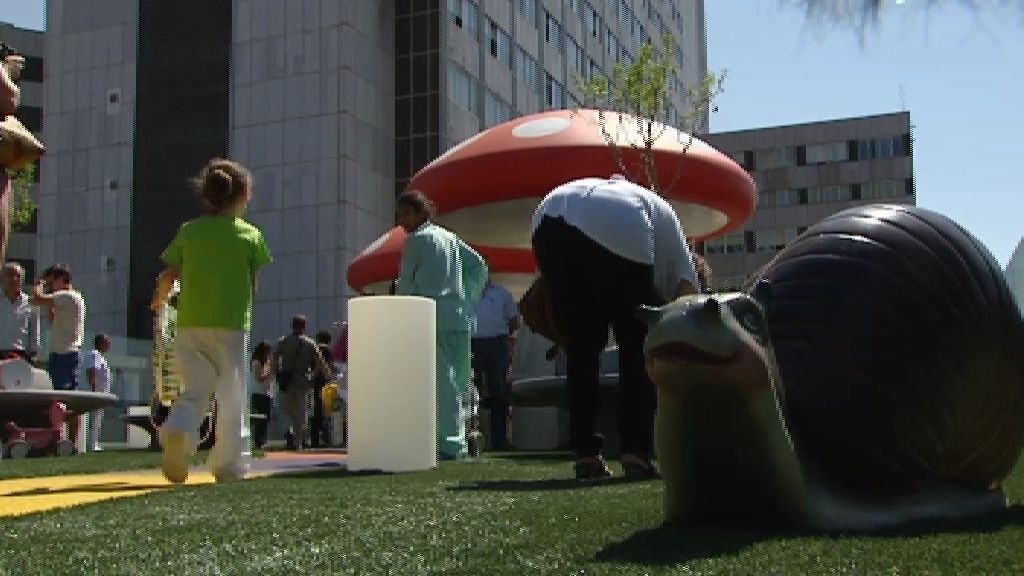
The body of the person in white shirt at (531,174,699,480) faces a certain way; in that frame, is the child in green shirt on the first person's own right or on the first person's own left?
on the first person's own left

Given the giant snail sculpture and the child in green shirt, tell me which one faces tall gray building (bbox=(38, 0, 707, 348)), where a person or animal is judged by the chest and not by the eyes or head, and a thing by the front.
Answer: the child in green shirt

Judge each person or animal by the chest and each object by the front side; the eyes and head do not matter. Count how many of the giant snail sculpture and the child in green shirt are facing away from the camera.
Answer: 1

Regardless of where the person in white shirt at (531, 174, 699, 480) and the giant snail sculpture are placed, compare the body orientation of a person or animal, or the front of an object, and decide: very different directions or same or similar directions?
very different directions

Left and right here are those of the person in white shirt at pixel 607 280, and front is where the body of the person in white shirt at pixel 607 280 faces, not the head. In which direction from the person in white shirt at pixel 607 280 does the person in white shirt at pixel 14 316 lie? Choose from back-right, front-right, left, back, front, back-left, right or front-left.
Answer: left

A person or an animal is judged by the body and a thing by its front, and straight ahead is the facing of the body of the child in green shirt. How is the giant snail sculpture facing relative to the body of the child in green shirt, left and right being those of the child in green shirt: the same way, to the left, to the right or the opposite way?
to the left

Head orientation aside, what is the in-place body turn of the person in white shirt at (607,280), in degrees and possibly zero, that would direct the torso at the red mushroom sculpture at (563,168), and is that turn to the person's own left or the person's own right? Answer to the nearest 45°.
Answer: approximately 45° to the person's own left

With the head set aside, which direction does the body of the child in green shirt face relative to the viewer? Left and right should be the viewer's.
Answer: facing away from the viewer

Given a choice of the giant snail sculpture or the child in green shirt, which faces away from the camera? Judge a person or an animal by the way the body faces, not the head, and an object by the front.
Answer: the child in green shirt

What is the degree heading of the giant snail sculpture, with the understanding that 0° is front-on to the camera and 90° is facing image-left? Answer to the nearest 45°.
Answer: approximately 45°
